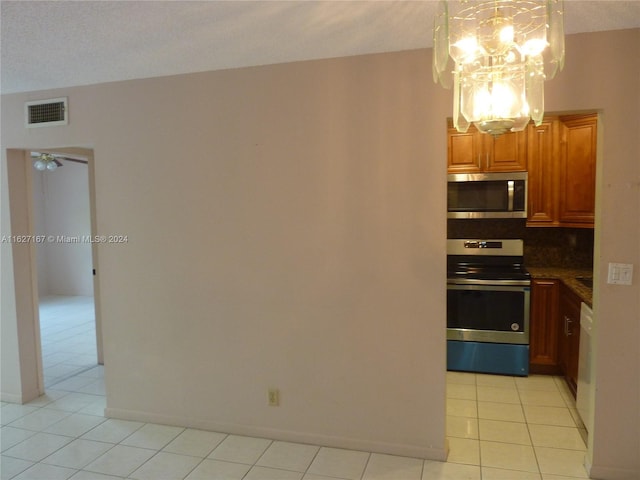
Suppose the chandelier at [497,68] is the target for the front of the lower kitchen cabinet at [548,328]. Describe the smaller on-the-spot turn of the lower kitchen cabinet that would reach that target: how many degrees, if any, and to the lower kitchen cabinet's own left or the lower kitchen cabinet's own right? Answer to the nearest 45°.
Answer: approximately 45° to the lower kitchen cabinet's own left

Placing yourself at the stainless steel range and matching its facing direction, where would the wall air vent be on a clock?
The wall air vent is roughly at 2 o'clock from the stainless steel range.

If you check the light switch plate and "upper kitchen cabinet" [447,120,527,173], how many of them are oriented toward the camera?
2

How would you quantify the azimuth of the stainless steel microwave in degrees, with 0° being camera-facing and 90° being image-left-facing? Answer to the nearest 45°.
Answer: approximately 0°

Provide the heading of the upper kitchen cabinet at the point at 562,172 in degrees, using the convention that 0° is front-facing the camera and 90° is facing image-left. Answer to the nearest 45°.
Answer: approximately 45°

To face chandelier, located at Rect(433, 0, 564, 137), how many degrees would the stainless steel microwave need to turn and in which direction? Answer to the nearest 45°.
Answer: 0° — it already faces it
